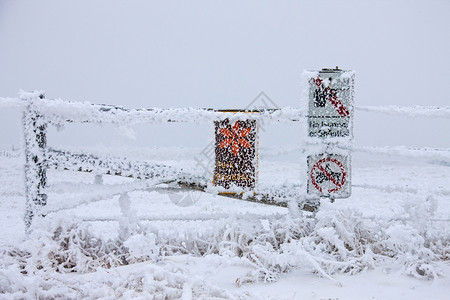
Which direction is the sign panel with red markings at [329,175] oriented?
toward the camera

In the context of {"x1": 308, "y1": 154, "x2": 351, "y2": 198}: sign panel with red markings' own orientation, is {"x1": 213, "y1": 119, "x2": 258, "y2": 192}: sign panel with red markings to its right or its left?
on its right

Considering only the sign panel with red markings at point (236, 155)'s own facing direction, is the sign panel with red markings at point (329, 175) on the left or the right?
on its left

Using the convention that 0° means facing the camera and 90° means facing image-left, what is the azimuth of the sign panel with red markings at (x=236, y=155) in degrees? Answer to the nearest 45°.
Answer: approximately 0°

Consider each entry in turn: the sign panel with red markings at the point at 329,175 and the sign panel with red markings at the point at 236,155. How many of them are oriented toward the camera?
2

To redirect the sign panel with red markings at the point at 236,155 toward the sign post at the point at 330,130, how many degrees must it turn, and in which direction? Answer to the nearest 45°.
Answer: approximately 90° to its left
